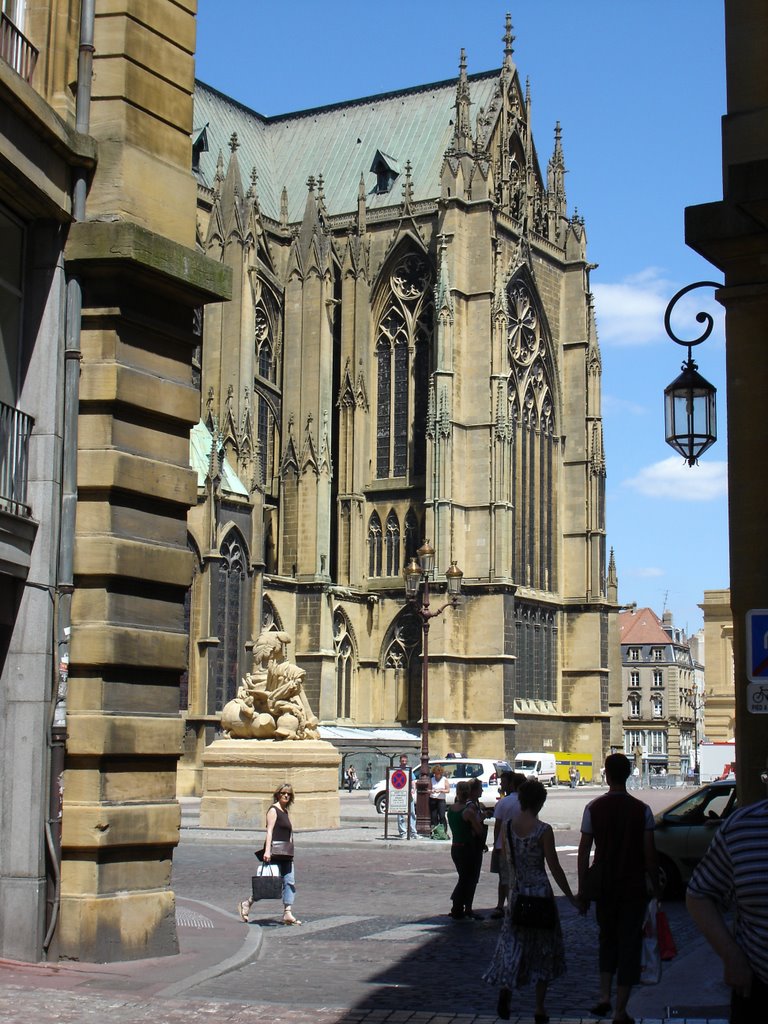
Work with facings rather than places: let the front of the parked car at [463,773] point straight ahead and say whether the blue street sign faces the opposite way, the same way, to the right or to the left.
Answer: to the left

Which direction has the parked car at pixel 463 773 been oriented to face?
to the viewer's left

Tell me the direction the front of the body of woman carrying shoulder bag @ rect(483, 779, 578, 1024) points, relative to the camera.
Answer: away from the camera

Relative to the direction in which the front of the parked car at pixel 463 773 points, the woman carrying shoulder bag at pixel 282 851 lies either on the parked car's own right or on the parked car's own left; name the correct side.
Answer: on the parked car's own left

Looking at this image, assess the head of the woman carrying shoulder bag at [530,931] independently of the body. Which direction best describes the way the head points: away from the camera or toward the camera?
away from the camera

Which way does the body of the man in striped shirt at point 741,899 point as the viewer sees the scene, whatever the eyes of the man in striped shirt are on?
away from the camera

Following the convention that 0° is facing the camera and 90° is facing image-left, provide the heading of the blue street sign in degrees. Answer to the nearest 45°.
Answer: approximately 0°

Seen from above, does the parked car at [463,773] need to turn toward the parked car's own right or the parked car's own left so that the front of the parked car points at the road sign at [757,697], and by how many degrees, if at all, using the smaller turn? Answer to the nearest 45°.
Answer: approximately 90° to the parked car's own left

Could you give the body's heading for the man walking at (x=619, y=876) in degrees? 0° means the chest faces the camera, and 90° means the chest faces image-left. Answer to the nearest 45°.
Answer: approximately 180°

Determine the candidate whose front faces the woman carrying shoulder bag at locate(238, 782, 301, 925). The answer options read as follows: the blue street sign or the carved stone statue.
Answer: the carved stone statue

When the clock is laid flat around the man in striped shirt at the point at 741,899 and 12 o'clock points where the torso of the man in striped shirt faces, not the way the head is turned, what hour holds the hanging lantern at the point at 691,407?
The hanging lantern is roughly at 12 o'clock from the man in striped shirt.

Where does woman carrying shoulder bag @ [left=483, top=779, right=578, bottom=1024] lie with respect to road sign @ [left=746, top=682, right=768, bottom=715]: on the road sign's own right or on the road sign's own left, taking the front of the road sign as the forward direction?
on the road sign's own right
